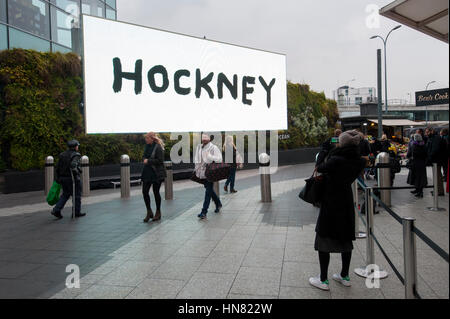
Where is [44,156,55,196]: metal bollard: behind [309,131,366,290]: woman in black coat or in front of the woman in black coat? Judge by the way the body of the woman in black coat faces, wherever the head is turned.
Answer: in front

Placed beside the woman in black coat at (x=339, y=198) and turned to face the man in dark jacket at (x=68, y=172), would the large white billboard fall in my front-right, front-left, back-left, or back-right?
front-right

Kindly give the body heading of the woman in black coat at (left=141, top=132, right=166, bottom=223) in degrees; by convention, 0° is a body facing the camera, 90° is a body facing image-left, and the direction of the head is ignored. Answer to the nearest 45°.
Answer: approximately 45°

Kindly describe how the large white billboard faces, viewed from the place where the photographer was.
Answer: facing the viewer and to the right of the viewer

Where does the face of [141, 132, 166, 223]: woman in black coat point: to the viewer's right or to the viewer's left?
to the viewer's left

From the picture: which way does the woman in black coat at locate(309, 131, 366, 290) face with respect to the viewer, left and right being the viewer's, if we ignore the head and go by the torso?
facing away from the viewer and to the left of the viewer

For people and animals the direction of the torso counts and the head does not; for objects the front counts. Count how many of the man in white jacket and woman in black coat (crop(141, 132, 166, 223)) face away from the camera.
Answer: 0

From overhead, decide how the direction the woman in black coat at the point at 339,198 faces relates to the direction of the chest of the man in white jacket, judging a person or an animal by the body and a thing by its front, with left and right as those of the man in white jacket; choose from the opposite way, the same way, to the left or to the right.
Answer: to the right

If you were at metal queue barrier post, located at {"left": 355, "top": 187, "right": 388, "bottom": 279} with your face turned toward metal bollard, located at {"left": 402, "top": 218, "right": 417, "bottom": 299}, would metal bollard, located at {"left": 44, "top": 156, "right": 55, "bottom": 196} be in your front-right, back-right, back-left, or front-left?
back-right

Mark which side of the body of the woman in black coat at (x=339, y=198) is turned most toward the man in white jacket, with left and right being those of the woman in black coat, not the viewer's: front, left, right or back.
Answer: front
